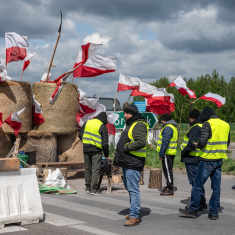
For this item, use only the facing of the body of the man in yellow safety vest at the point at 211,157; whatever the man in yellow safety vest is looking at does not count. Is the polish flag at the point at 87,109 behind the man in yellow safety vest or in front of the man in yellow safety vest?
in front

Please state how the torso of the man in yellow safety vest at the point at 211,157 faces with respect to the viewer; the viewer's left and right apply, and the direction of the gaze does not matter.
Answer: facing away from the viewer and to the left of the viewer

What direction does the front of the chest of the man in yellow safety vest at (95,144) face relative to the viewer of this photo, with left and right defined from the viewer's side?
facing away from the viewer and to the right of the viewer
